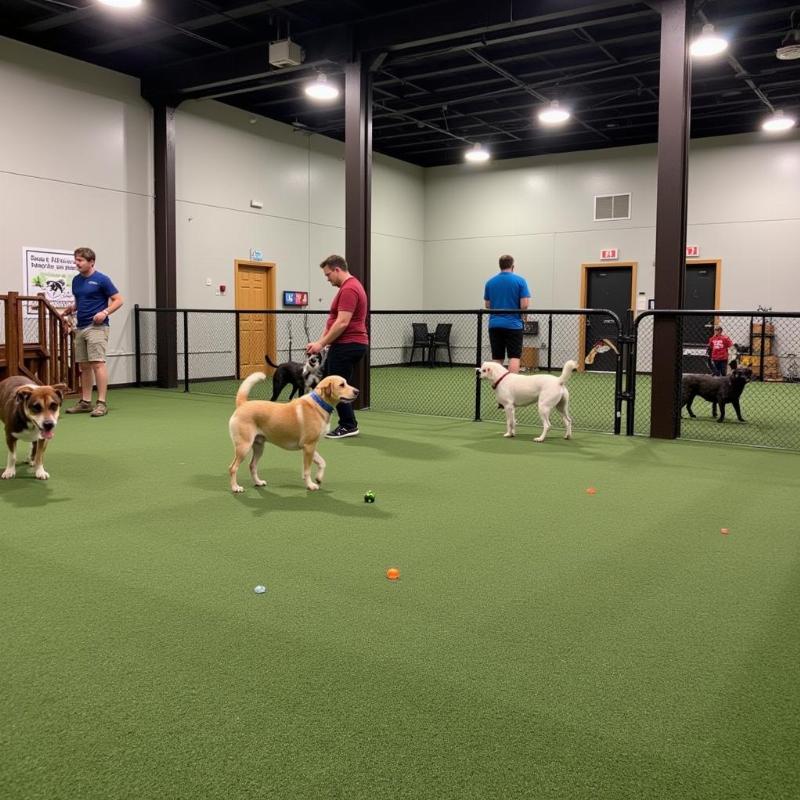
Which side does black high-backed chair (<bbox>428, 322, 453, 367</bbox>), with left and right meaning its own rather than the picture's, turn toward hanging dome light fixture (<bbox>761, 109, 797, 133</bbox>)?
left

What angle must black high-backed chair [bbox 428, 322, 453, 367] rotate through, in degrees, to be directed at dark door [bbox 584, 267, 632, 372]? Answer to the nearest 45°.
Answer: approximately 135° to its left

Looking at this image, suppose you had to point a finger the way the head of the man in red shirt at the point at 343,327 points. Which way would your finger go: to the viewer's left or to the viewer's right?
to the viewer's left

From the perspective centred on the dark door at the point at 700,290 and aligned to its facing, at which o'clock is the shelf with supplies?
The shelf with supplies is roughly at 10 o'clock from the dark door.

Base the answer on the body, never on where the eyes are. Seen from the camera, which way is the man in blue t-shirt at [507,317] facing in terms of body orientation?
away from the camera

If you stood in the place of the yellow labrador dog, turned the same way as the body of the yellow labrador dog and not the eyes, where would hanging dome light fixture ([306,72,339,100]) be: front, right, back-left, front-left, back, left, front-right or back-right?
left

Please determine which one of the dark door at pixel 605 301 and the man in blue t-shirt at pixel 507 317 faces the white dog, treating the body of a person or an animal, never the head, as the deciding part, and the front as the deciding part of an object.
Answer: the dark door

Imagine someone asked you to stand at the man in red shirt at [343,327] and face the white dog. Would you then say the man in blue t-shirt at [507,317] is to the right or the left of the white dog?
left

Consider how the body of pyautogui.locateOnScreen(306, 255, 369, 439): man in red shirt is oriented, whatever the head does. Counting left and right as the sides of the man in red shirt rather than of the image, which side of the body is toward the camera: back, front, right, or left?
left

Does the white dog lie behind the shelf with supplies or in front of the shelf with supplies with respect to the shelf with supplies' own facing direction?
in front

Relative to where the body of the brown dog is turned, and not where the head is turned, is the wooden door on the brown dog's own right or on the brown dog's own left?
on the brown dog's own left
